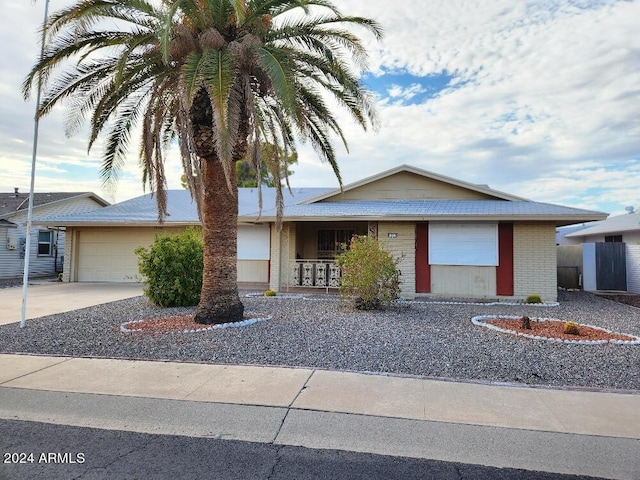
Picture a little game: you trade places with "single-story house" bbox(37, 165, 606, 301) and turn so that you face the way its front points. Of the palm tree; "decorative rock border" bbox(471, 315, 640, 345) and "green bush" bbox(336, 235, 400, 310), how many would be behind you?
0

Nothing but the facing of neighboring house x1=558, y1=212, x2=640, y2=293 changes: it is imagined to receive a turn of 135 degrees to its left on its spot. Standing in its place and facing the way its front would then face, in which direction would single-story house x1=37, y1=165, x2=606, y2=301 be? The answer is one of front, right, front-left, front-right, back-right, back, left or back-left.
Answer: back

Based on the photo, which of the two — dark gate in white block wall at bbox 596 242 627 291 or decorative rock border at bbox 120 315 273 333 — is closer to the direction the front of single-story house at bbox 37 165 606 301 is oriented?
the decorative rock border

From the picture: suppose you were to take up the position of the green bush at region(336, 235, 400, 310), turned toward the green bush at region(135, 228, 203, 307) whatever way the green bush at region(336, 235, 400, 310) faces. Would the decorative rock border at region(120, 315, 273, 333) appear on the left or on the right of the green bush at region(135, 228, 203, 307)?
left

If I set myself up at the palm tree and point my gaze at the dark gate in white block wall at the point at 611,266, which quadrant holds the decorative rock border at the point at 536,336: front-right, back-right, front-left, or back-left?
front-right

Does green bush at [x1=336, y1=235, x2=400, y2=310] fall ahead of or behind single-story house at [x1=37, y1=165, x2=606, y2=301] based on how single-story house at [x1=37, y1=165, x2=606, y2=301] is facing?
ahead

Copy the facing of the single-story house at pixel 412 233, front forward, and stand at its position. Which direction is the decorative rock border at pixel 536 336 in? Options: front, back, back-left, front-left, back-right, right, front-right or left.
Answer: front

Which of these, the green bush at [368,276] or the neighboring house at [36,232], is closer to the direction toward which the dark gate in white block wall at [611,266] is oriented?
the green bush

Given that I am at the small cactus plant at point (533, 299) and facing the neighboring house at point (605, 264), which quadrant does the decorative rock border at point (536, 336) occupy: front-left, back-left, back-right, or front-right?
back-right

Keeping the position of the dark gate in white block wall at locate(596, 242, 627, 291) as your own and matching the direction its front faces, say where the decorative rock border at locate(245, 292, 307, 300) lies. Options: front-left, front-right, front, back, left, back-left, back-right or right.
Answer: front-right

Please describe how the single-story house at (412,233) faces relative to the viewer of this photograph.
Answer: facing the viewer

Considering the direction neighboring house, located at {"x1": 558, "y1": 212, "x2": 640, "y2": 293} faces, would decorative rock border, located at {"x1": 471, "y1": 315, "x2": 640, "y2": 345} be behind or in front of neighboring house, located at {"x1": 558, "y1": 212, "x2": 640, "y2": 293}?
in front

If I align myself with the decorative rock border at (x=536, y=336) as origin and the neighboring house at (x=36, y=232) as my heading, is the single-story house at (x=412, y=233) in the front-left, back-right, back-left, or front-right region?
front-right

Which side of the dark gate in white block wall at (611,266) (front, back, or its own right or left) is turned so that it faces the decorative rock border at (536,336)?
front

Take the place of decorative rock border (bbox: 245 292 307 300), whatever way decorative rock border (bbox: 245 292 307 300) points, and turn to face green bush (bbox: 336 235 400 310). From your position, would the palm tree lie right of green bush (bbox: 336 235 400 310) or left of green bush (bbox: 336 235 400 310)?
right
